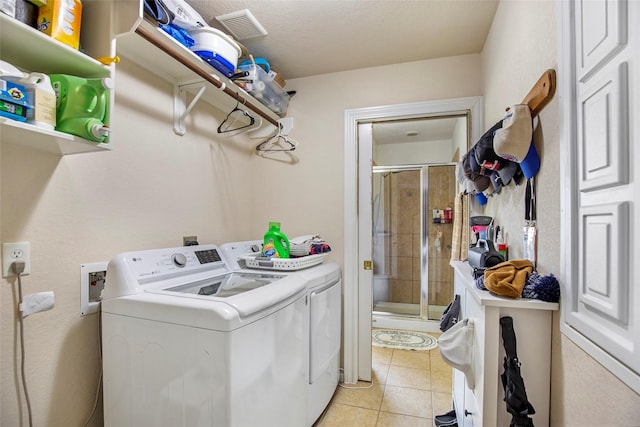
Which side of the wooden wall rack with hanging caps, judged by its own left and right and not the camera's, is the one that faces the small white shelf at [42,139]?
front

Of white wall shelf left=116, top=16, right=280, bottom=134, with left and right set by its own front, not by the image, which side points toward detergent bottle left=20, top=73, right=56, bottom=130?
right

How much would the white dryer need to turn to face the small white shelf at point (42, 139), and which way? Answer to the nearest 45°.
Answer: approximately 90° to its right

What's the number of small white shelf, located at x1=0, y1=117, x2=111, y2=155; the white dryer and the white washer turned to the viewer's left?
0

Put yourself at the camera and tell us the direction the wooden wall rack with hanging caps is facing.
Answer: facing the viewer and to the left of the viewer

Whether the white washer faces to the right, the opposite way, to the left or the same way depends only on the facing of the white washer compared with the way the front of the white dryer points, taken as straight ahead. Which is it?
the same way

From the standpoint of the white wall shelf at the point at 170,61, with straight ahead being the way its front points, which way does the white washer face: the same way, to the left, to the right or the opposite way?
the same way

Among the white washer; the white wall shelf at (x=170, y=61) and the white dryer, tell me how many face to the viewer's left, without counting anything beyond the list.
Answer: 0

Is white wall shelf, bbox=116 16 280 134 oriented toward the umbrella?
yes

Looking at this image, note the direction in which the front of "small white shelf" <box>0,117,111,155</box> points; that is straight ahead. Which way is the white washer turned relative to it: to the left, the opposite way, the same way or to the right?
the same way

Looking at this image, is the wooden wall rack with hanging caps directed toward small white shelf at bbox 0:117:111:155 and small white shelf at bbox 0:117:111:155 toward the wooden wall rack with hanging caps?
yes

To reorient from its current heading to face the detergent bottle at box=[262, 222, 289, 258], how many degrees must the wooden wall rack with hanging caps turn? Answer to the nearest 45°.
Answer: approximately 45° to its right

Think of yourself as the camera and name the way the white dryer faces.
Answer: facing the viewer and to the right of the viewer
